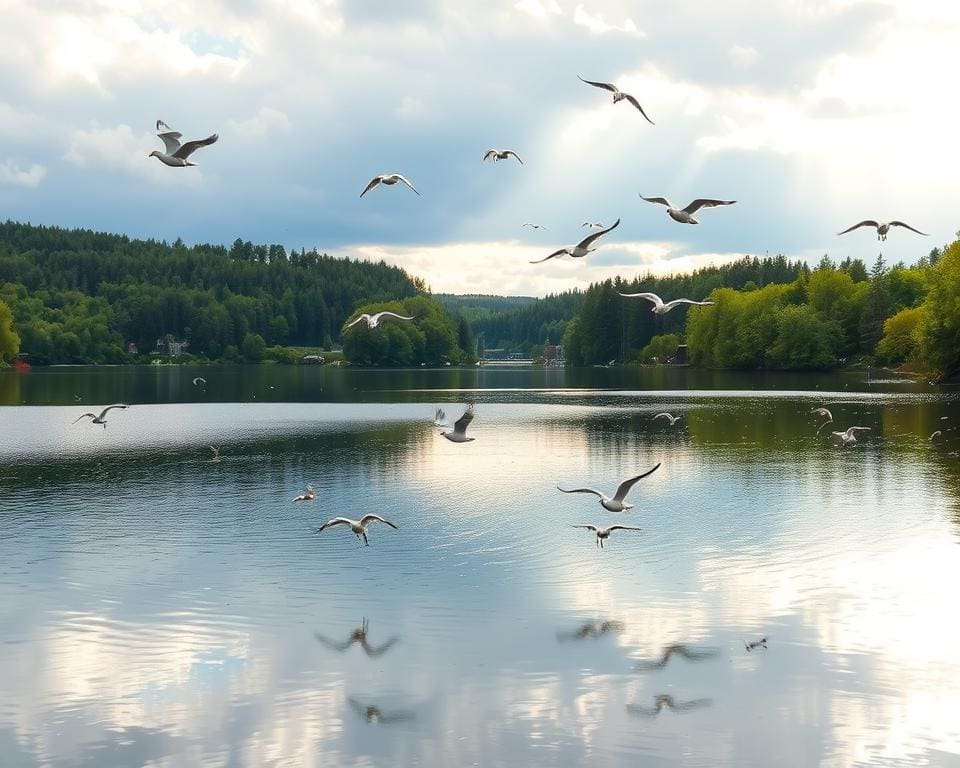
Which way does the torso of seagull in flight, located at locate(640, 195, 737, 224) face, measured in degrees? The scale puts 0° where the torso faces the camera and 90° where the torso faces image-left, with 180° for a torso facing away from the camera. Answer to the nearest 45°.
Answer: approximately 45°

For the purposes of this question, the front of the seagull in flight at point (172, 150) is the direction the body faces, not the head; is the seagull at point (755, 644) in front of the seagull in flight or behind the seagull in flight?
behind

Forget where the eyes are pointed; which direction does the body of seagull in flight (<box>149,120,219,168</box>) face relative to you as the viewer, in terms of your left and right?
facing to the left of the viewer

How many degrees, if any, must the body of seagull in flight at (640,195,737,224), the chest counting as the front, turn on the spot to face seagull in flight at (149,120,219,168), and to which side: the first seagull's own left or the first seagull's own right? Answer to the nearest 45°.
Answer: approximately 45° to the first seagull's own right

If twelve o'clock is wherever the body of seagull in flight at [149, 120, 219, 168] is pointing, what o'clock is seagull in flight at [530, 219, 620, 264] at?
seagull in flight at [530, 219, 620, 264] is roughly at 6 o'clock from seagull in flight at [149, 120, 219, 168].

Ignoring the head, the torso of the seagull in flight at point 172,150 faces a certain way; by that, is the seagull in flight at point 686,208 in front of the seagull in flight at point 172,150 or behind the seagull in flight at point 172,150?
behind
